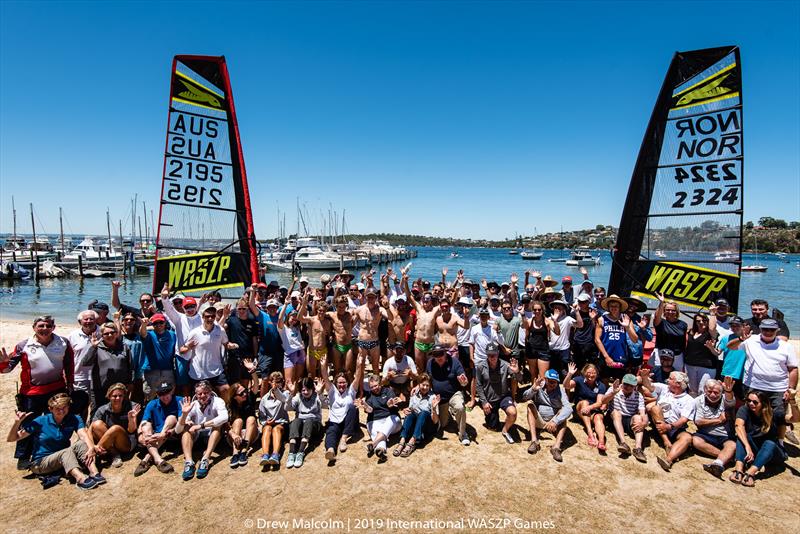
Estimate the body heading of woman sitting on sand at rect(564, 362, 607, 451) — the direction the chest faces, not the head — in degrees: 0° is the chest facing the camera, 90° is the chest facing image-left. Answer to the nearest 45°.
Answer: approximately 0°
